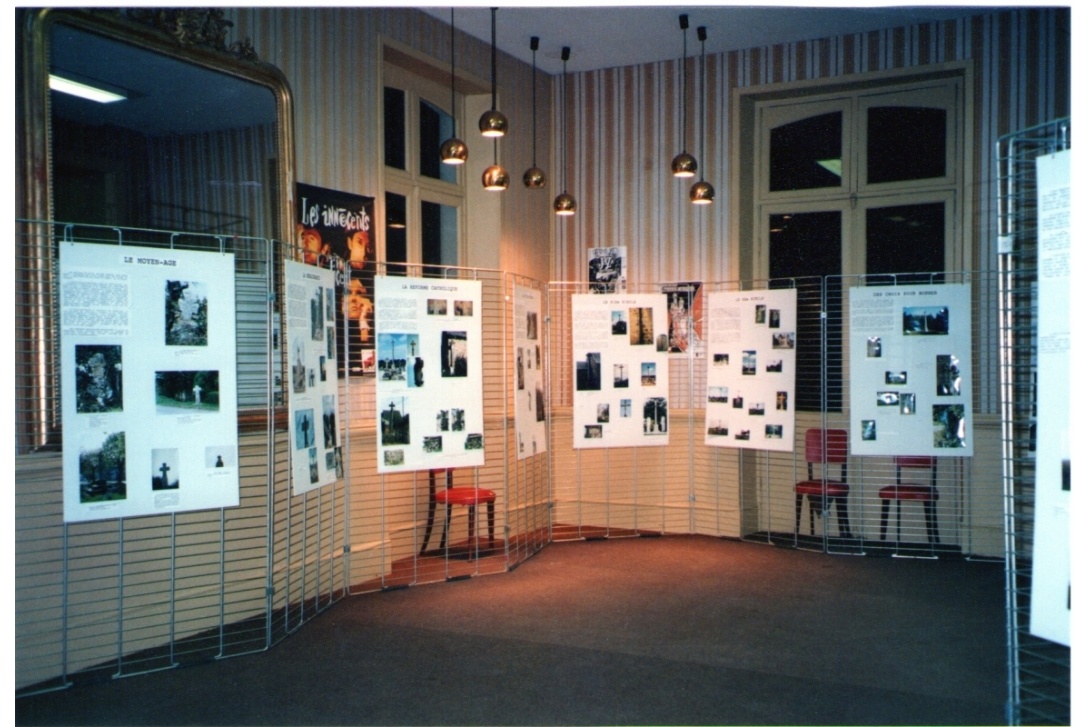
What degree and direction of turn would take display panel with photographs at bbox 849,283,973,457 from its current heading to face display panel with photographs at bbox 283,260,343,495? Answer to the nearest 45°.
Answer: approximately 45° to its right

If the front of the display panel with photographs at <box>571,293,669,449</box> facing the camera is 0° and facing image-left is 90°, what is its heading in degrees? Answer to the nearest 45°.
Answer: approximately 0°

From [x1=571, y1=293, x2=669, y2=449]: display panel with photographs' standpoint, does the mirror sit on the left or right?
on its right

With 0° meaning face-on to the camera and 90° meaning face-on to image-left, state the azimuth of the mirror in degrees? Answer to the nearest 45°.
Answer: approximately 315°

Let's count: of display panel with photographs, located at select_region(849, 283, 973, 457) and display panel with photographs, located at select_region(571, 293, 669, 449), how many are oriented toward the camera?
2
